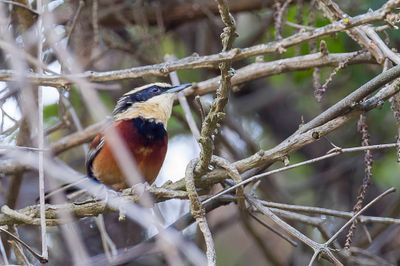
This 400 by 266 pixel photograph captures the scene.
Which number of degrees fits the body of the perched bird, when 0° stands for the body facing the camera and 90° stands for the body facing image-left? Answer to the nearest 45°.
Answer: approximately 315°

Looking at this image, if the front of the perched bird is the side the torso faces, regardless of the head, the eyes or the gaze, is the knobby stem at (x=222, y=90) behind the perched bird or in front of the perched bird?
in front
